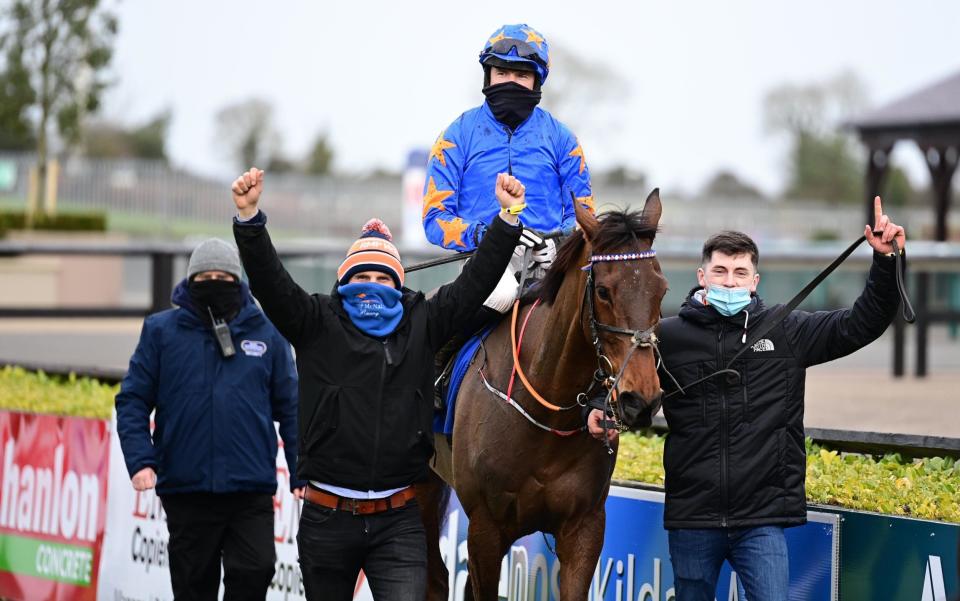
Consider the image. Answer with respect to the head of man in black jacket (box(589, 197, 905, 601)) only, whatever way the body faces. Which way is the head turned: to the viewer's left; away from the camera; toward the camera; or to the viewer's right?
toward the camera

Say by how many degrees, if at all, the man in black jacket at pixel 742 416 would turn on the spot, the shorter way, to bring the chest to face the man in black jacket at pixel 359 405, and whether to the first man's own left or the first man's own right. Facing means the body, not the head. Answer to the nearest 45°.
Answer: approximately 90° to the first man's own right

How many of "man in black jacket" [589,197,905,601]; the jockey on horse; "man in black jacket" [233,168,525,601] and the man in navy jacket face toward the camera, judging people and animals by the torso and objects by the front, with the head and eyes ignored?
4

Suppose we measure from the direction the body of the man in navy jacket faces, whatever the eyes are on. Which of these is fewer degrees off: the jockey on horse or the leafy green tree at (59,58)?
the jockey on horse

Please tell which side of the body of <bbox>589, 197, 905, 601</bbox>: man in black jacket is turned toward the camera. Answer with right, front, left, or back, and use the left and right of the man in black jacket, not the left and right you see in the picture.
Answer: front

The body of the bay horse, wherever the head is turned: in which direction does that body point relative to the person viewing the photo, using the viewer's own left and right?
facing the viewer and to the right of the viewer

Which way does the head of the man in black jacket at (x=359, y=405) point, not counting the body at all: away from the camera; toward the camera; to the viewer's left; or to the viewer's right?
toward the camera

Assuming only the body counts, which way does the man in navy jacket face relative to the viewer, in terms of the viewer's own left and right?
facing the viewer

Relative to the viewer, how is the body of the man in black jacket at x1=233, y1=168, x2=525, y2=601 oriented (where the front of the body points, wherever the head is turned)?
toward the camera

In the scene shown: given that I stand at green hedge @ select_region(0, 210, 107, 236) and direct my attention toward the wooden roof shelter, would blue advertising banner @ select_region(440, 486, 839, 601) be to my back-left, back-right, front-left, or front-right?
front-right

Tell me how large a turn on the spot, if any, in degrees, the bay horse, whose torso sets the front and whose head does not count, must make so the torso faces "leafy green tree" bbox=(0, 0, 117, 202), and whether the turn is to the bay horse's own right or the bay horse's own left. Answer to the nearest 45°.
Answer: approximately 180°

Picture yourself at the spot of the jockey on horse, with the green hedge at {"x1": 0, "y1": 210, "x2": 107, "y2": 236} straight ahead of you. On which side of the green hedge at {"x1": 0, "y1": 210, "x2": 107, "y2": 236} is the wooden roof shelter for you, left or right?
right

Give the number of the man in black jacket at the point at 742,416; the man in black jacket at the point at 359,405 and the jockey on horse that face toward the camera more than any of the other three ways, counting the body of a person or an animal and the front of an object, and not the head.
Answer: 3

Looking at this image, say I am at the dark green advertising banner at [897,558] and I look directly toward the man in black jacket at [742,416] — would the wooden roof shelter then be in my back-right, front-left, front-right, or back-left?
back-right
